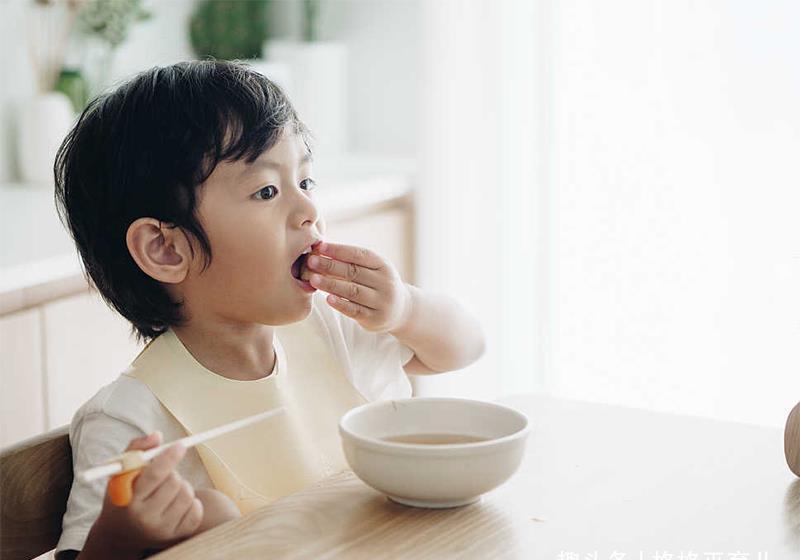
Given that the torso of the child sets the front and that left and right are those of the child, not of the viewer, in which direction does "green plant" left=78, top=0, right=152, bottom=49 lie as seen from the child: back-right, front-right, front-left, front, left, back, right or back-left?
back-left

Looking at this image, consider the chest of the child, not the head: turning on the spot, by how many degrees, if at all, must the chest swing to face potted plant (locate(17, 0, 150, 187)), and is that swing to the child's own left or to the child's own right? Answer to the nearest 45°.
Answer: approximately 135° to the child's own left

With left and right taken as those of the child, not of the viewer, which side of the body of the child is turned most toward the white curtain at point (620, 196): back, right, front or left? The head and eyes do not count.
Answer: left

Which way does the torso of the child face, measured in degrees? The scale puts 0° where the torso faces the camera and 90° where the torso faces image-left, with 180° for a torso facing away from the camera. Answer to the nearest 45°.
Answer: approximately 315°
